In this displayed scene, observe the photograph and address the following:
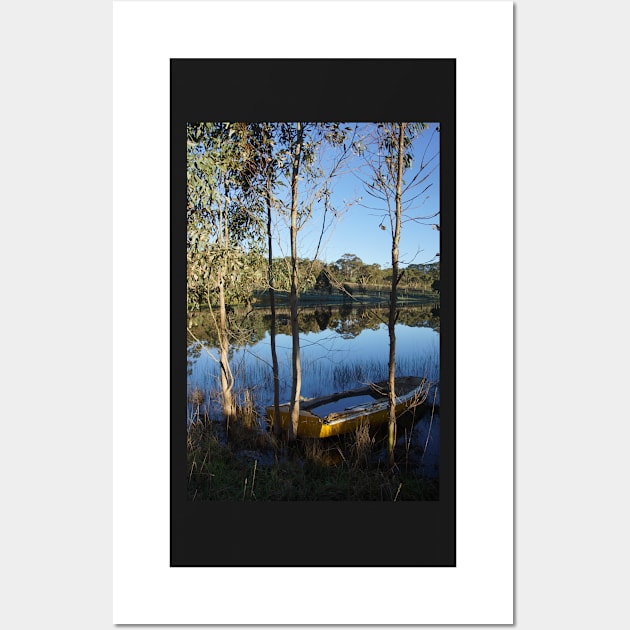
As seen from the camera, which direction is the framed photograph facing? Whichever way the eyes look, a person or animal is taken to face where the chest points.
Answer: toward the camera
